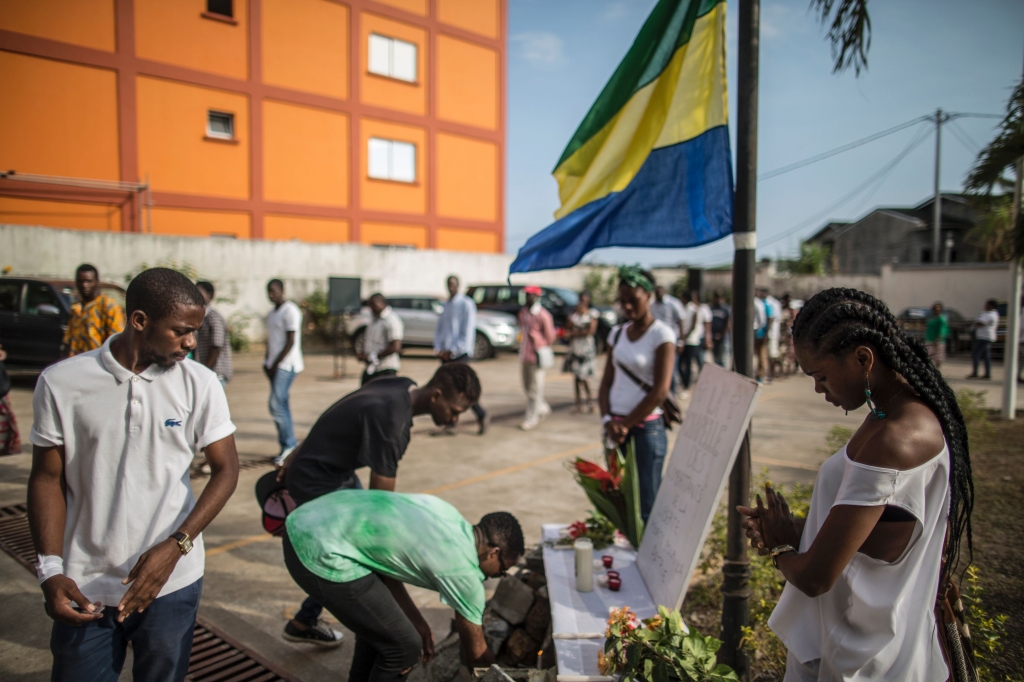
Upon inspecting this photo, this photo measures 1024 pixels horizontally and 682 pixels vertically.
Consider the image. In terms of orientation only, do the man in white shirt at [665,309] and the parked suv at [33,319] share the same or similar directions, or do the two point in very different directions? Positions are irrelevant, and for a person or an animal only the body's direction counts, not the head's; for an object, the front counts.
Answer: very different directions

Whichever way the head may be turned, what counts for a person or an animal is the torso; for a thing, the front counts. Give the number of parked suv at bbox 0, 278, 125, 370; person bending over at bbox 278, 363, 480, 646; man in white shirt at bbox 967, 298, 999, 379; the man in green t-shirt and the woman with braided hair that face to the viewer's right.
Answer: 3

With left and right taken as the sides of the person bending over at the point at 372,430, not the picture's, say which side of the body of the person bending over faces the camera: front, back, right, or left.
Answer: right

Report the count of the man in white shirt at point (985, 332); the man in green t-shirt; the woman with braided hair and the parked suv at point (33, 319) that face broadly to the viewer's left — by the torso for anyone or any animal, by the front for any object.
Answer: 2

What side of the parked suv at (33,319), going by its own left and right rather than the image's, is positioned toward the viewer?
right
